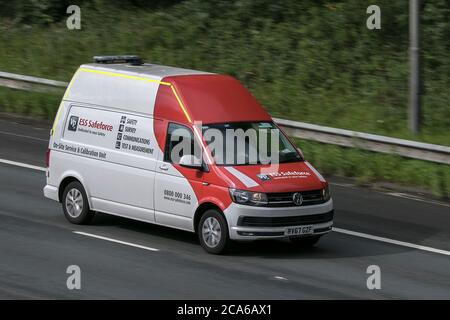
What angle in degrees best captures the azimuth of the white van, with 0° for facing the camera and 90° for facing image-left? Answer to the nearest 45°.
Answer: approximately 315°
